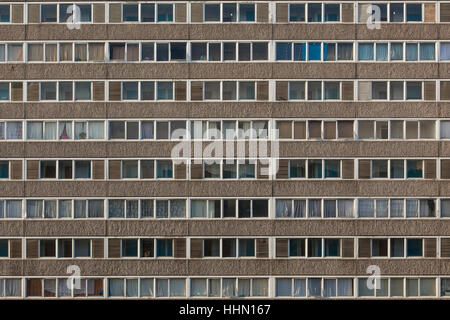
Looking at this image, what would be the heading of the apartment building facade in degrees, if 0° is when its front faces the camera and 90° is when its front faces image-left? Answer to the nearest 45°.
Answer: approximately 0°
